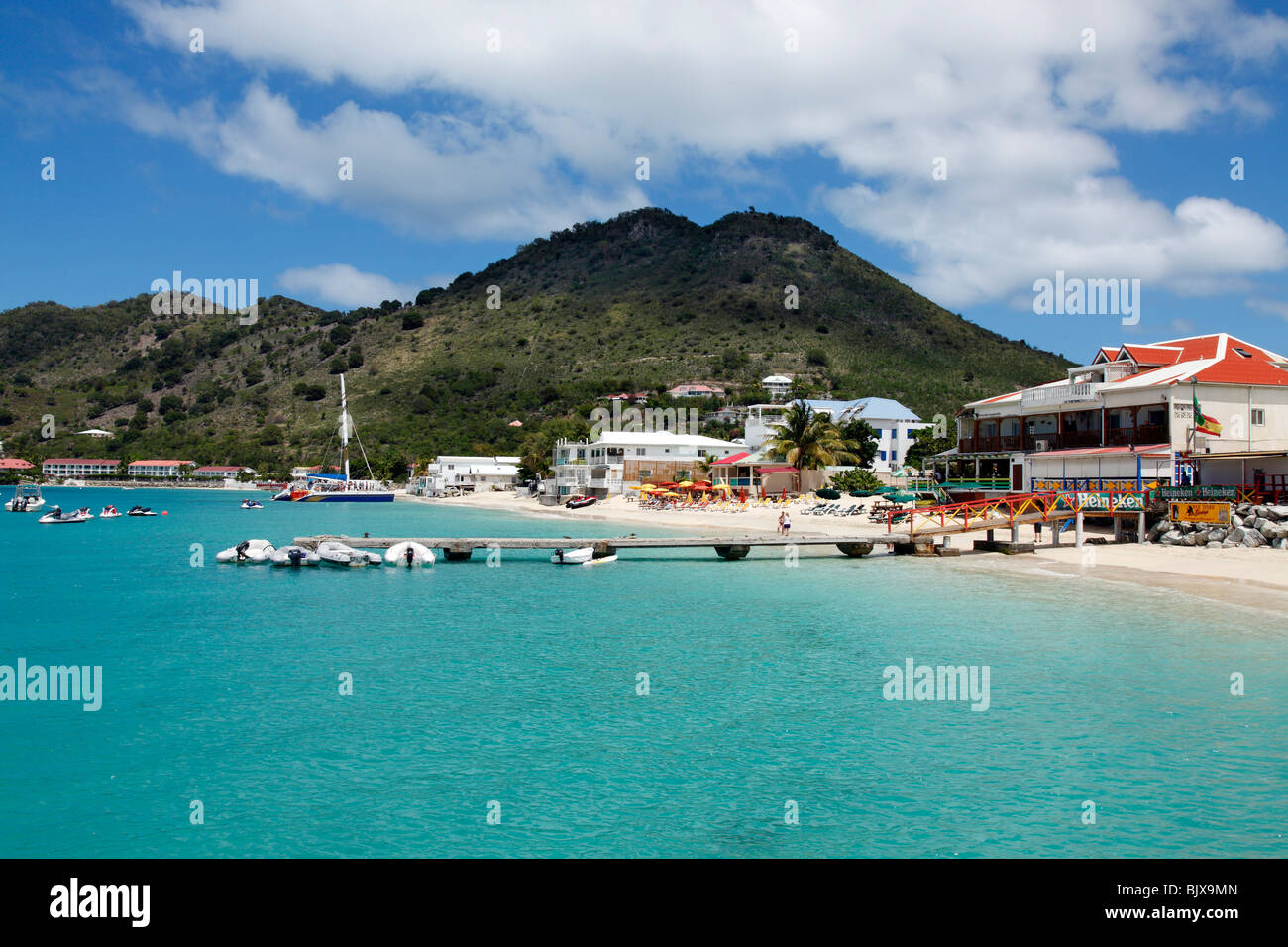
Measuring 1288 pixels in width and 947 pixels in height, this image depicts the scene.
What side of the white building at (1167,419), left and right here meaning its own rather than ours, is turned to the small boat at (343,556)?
front

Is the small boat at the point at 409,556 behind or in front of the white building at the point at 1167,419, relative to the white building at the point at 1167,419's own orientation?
in front

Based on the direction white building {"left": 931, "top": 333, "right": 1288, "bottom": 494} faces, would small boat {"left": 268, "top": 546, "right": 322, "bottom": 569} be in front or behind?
in front

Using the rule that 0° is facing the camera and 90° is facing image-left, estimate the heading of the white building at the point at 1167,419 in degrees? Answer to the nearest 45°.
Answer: approximately 45°

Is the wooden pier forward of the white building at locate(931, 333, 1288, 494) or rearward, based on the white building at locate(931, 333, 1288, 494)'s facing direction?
forward
